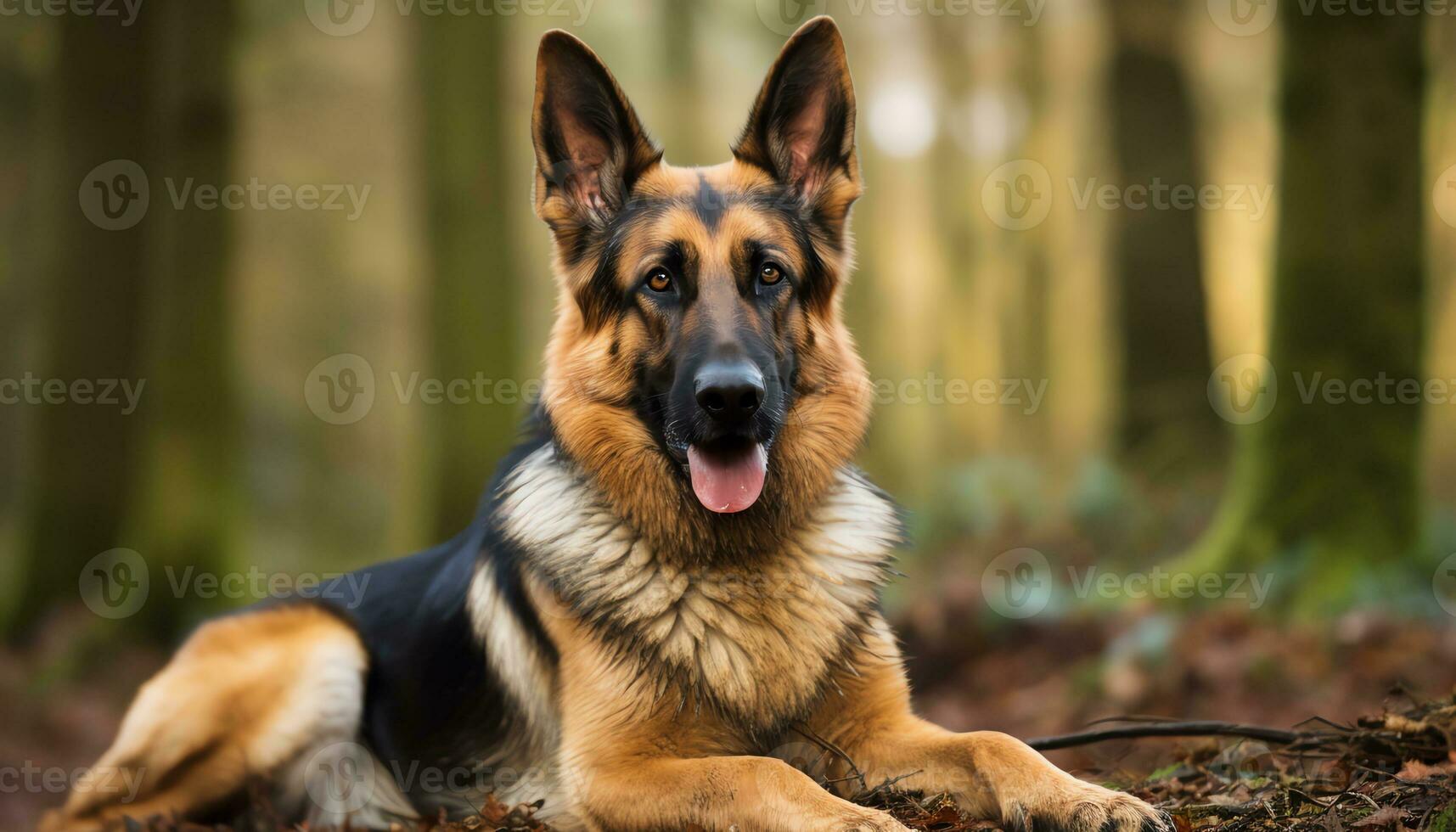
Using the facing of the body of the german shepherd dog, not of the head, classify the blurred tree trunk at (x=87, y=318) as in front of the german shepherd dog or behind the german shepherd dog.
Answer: behind

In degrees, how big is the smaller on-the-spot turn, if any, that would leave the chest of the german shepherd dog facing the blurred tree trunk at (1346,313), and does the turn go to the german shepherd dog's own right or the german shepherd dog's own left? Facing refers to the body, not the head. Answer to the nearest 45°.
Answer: approximately 90° to the german shepherd dog's own left

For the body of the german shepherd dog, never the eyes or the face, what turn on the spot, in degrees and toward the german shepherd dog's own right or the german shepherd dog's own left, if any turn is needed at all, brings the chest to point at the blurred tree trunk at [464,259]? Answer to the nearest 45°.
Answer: approximately 135° to the german shepherd dog's own left

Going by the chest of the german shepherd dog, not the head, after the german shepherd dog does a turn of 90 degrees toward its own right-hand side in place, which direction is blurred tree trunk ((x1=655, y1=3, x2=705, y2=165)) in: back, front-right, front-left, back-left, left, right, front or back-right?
back-right

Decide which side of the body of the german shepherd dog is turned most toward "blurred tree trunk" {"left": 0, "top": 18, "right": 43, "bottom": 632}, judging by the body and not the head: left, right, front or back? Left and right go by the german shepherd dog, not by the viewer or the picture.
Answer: back

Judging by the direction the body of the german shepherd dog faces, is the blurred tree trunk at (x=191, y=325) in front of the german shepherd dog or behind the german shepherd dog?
behind

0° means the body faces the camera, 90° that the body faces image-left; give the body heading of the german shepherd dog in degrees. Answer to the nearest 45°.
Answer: approximately 315°
